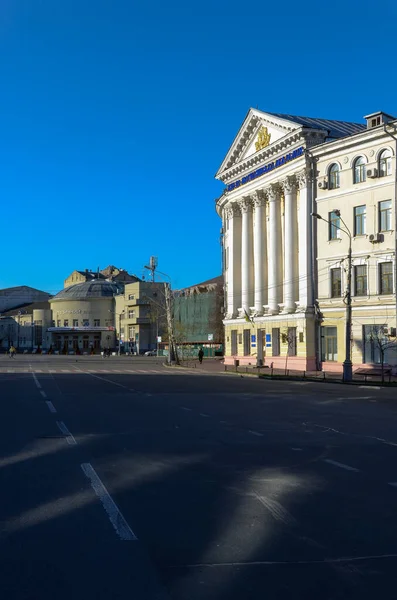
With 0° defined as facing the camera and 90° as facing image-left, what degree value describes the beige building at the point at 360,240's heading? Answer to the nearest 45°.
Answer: approximately 45°
